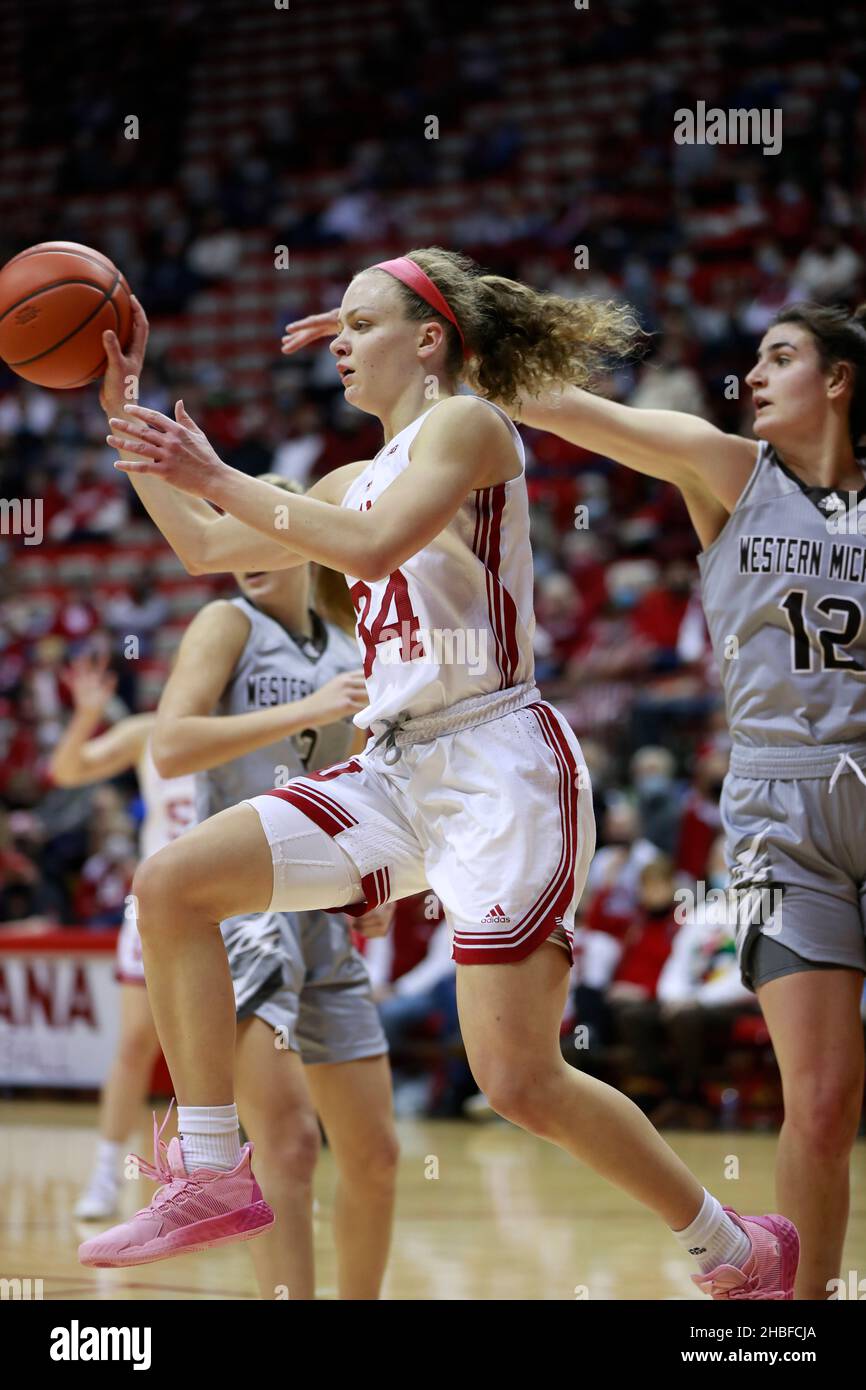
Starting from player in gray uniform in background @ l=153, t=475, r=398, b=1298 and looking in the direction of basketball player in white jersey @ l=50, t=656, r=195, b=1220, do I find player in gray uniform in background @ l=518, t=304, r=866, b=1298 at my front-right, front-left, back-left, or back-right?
back-right

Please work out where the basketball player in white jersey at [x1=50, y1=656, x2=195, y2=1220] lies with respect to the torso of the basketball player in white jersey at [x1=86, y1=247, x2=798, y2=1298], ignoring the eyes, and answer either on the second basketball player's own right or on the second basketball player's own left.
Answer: on the second basketball player's own right

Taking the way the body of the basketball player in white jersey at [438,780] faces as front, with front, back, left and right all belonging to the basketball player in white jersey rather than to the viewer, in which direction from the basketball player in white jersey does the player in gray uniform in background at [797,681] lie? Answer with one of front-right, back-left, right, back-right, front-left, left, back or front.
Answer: back

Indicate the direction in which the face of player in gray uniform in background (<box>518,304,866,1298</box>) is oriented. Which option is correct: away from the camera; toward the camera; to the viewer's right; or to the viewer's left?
to the viewer's left

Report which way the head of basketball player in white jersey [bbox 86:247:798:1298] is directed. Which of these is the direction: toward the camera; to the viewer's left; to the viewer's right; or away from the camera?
to the viewer's left
